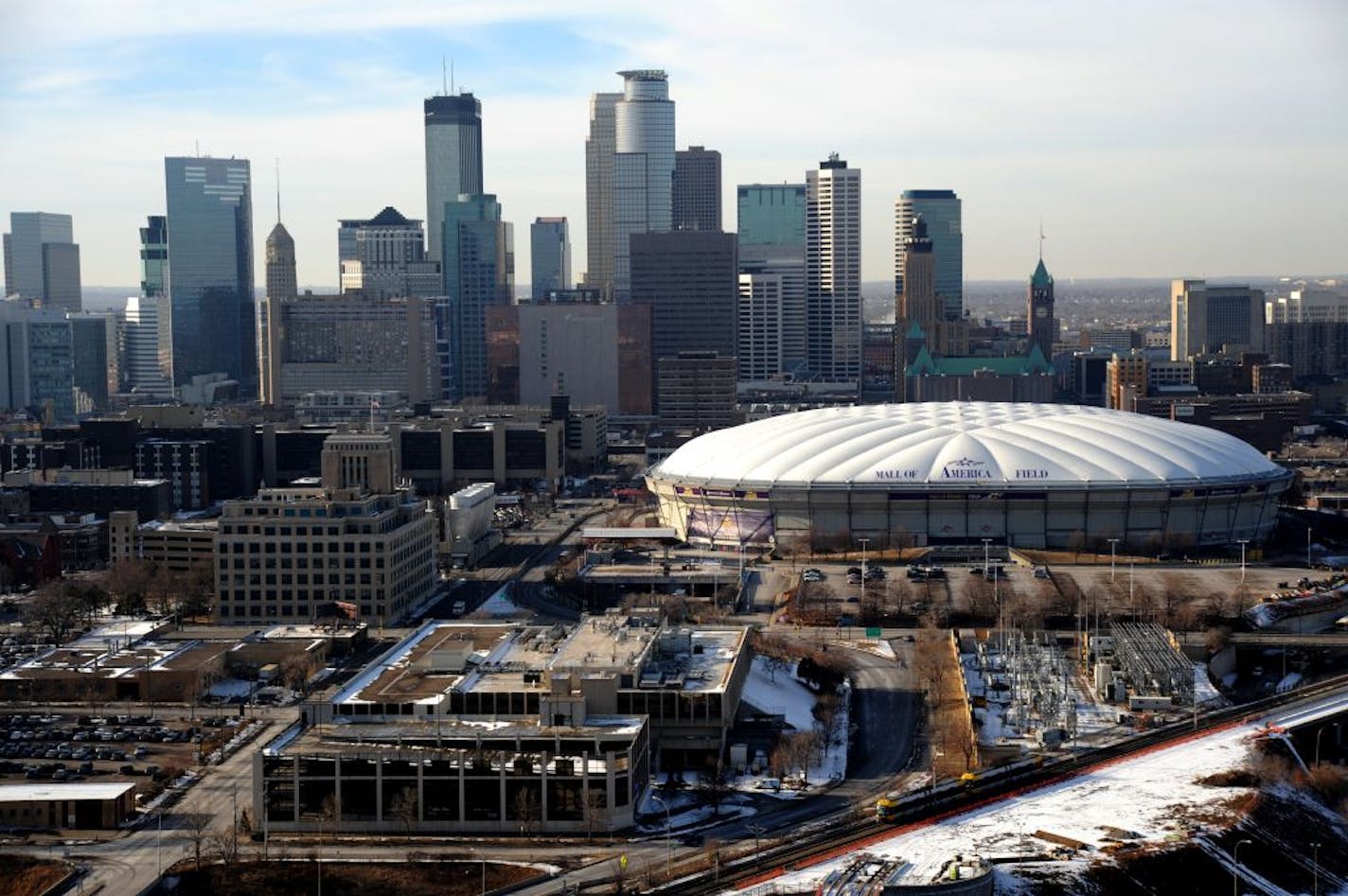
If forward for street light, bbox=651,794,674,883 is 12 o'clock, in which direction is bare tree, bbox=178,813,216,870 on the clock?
The bare tree is roughly at 12 o'clock from the street light.

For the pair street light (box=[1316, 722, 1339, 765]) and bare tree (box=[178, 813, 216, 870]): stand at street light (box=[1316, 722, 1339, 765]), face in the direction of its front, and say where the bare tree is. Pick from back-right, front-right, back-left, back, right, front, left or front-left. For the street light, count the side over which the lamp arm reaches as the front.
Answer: back-right

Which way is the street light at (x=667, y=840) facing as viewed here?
to the viewer's left

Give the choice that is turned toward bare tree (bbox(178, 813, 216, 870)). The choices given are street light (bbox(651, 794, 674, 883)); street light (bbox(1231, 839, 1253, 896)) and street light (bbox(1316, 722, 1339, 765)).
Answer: street light (bbox(651, 794, 674, 883))

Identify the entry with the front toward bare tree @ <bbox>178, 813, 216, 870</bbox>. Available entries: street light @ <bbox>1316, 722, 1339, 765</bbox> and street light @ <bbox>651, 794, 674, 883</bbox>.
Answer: street light @ <bbox>651, 794, 674, 883</bbox>

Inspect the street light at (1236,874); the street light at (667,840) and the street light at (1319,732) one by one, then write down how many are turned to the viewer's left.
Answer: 1

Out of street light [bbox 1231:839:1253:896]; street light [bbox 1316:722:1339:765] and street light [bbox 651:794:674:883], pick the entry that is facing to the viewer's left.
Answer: street light [bbox 651:794:674:883]

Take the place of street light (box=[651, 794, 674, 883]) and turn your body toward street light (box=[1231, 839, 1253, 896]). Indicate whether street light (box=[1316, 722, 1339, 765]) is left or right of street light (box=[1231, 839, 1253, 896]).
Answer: left

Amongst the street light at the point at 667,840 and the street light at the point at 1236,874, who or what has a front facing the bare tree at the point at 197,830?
the street light at the point at 667,840

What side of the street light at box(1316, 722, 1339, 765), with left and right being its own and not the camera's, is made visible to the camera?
right

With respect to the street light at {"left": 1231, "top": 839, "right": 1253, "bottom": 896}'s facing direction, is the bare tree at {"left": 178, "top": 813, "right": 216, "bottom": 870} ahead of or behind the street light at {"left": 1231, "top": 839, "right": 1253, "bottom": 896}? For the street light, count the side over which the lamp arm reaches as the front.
behind

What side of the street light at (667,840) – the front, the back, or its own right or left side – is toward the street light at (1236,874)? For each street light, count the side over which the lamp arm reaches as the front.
back

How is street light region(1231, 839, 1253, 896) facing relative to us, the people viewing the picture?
facing to the right of the viewer

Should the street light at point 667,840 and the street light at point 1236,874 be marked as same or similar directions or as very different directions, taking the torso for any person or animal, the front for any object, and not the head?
very different directions
